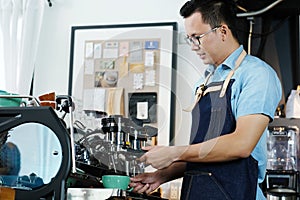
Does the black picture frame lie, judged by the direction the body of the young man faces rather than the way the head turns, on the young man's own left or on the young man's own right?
on the young man's own right

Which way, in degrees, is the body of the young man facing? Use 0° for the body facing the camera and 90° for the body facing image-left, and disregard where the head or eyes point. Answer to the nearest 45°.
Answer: approximately 45°

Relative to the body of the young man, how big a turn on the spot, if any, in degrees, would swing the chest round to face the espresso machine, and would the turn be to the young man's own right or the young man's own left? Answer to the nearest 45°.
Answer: approximately 45° to the young man's own right

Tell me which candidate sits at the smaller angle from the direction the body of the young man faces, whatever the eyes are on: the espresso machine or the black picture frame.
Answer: the espresso machine
